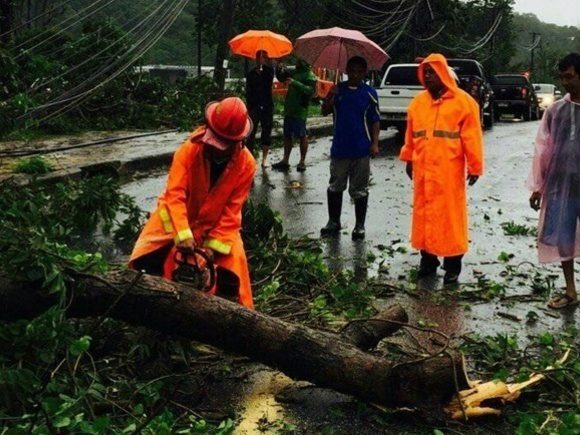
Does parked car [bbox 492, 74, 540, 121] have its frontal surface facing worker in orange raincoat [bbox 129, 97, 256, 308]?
no

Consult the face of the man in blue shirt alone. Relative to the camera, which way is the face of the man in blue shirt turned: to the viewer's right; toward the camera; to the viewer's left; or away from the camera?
toward the camera

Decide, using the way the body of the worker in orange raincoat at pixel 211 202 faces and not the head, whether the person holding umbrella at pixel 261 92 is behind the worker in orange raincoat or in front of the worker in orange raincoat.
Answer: behind

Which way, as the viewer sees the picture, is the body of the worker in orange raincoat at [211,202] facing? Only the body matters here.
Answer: toward the camera

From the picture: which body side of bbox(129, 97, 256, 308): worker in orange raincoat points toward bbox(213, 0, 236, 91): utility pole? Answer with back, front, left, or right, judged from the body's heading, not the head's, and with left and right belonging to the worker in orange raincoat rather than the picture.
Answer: back

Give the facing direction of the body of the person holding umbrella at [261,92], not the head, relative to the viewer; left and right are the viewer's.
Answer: facing the viewer

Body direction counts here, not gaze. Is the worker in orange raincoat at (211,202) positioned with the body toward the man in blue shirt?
no

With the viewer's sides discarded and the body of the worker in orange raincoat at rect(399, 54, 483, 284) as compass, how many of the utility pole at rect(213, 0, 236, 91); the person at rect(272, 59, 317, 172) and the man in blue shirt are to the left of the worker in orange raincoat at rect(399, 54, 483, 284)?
0

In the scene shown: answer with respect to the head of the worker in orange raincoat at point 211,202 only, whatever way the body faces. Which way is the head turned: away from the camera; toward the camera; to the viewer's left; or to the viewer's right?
toward the camera

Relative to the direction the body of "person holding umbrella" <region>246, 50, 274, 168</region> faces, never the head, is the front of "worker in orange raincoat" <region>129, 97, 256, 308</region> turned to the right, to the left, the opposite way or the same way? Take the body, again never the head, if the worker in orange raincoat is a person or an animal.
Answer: the same way

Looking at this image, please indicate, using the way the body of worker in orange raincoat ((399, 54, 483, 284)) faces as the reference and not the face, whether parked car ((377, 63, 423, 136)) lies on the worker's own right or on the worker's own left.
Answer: on the worker's own right

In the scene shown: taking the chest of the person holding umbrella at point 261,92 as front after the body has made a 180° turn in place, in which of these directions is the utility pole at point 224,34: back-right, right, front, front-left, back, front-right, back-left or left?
front

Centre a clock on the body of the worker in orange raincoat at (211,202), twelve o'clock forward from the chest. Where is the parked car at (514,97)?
The parked car is roughly at 7 o'clock from the worker in orange raincoat.

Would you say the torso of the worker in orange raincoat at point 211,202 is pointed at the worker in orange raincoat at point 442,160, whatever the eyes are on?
no

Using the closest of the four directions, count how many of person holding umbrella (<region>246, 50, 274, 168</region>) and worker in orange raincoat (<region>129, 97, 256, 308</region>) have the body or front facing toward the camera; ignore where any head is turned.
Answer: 2
